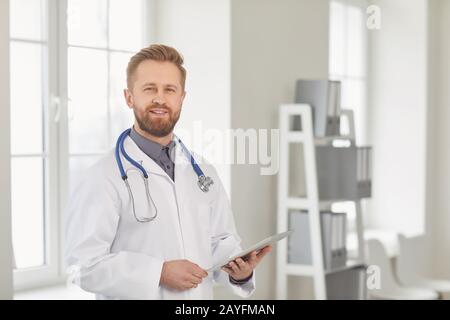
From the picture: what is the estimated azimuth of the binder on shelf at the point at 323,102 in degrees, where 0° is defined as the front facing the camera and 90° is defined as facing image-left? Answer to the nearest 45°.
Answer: approximately 315°

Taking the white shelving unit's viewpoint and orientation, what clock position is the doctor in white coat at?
The doctor in white coat is roughly at 2 o'clock from the white shelving unit.

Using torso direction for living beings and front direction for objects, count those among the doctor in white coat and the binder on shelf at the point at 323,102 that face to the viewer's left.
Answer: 0

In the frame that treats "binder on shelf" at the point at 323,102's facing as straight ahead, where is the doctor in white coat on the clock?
The doctor in white coat is roughly at 2 o'clock from the binder on shelf.

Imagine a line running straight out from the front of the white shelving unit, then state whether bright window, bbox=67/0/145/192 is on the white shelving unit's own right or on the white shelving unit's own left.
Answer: on the white shelving unit's own right
